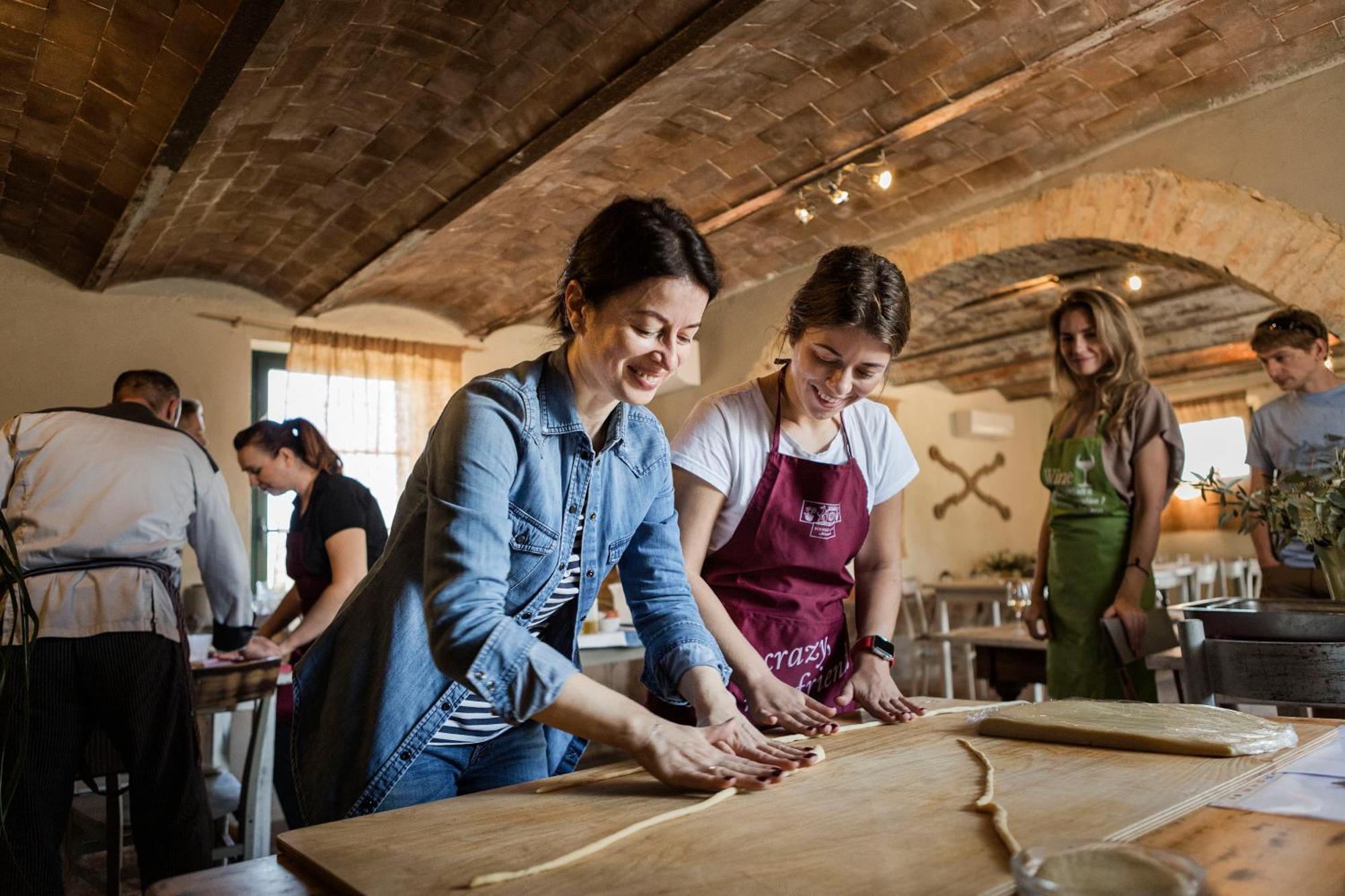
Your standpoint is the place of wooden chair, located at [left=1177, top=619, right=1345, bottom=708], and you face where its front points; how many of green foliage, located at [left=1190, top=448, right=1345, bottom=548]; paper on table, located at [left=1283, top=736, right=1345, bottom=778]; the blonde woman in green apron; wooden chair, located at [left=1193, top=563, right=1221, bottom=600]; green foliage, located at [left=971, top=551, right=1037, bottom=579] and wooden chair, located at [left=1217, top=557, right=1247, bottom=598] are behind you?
1

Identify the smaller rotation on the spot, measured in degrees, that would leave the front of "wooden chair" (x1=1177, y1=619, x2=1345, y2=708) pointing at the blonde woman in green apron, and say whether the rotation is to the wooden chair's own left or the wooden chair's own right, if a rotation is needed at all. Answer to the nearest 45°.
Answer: approximately 45° to the wooden chair's own left

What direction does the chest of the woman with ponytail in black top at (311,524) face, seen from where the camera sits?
to the viewer's left

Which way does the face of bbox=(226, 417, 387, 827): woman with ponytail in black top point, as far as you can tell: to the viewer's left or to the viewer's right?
to the viewer's left

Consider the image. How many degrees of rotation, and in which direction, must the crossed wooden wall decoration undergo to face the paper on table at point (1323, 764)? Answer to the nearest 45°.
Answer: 0° — it already faces it

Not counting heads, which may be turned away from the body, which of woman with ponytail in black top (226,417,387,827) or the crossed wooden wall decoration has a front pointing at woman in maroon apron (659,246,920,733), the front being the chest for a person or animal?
the crossed wooden wall decoration

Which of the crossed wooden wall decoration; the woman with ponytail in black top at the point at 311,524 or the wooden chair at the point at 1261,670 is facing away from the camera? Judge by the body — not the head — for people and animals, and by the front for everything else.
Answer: the wooden chair

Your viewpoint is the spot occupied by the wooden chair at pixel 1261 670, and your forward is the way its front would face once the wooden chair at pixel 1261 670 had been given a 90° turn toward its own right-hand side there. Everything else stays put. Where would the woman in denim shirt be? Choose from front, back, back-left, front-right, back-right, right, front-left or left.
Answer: back-right

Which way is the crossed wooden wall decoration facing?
toward the camera

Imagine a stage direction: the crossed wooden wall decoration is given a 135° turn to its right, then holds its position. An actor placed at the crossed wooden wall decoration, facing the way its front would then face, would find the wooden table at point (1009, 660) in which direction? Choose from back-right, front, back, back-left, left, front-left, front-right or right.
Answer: back-left

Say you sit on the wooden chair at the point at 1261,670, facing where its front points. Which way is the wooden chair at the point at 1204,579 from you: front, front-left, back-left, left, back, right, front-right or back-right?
front

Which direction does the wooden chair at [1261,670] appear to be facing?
away from the camera

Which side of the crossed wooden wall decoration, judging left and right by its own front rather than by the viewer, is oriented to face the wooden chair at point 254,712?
front

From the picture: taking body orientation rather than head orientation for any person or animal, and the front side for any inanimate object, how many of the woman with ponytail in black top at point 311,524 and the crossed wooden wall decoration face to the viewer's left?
1

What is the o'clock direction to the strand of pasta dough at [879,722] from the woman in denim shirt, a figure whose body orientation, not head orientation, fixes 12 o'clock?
The strand of pasta dough is roughly at 10 o'clock from the woman in denim shirt.

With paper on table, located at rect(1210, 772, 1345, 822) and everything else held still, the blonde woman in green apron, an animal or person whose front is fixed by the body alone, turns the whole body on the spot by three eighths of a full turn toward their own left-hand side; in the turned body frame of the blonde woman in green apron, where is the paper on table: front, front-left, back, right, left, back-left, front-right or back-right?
right

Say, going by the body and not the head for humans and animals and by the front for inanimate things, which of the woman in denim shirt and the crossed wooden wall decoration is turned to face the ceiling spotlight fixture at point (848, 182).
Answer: the crossed wooden wall decoration

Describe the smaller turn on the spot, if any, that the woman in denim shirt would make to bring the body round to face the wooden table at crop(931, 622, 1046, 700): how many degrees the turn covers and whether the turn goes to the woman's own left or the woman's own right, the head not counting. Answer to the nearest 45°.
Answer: approximately 90° to the woman's own left

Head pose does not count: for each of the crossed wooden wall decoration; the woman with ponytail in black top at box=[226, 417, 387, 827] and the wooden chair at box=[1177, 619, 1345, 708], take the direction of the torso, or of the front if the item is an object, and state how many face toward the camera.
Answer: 1

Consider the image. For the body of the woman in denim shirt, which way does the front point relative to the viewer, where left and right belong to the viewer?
facing the viewer and to the right of the viewer
